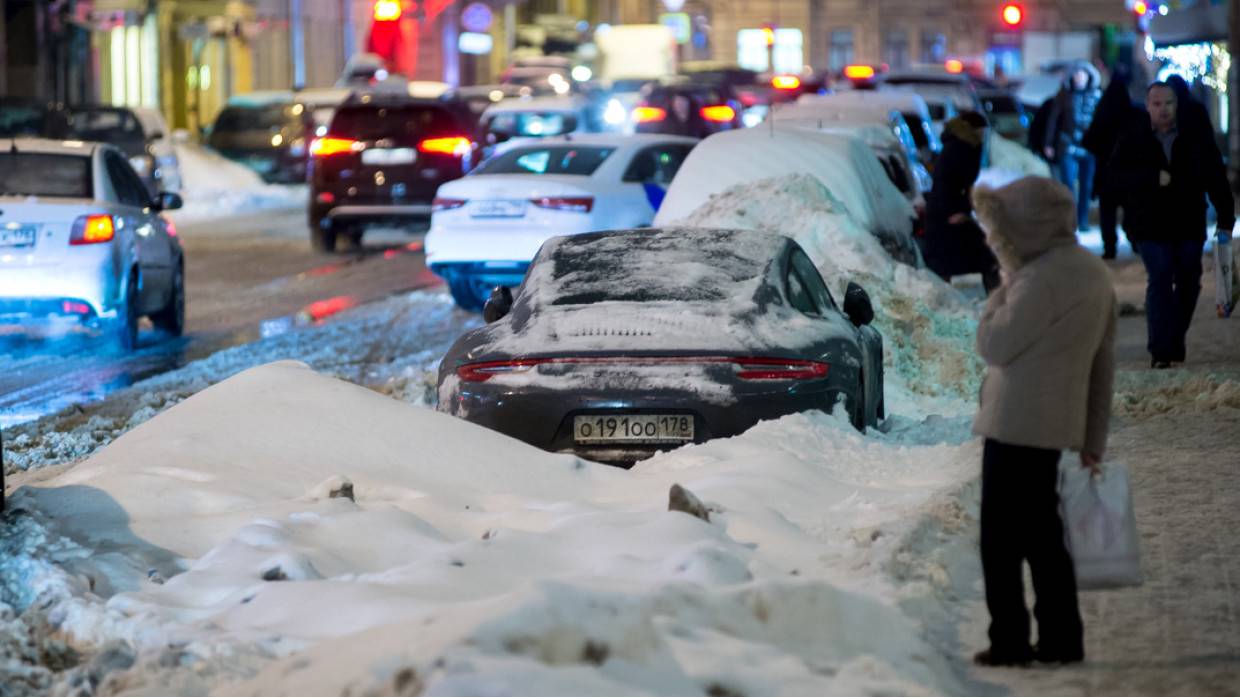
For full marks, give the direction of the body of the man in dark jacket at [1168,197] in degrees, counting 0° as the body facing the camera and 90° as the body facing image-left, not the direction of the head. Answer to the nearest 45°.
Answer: approximately 0°

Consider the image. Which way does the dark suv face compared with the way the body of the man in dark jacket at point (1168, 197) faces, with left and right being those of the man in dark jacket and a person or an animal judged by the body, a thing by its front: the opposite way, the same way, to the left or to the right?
the opposite way

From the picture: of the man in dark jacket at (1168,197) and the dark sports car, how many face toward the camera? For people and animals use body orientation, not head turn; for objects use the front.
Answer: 1

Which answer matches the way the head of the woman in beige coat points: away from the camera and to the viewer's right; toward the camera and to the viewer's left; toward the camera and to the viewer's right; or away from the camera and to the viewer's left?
away from the camera and to the viewer's left

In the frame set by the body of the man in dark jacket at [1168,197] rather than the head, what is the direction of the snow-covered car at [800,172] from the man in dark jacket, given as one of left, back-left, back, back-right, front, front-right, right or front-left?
back-right

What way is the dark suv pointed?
away from the camera

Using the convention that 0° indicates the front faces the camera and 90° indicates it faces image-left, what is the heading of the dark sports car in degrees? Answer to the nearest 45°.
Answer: approximately 180°

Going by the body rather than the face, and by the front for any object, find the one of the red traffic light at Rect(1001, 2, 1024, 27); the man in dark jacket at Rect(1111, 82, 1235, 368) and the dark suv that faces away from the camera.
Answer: the dark suv
